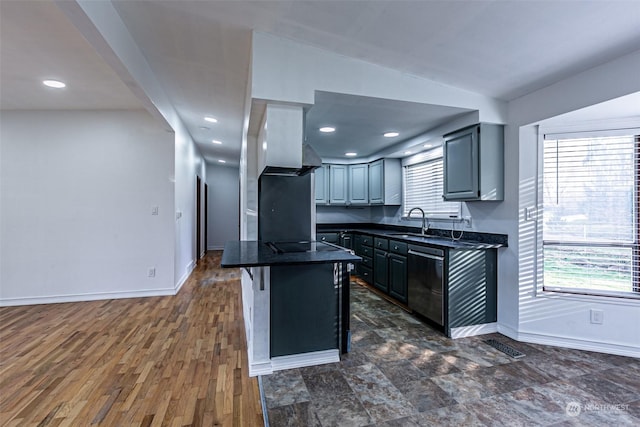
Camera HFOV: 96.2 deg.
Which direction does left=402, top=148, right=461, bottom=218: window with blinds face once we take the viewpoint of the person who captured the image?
facing the viewer and to the left of the viewer

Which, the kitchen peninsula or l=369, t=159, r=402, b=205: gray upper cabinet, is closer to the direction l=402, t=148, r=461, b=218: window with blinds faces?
the kitchen peninsula

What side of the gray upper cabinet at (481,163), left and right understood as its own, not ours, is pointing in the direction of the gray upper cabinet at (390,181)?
right

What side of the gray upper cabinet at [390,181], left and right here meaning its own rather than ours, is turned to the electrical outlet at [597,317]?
left

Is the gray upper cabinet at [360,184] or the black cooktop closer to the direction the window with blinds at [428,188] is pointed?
the black cooktop

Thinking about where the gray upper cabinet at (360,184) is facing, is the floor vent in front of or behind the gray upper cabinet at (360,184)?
in front

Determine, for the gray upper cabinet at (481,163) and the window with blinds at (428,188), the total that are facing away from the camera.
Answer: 0

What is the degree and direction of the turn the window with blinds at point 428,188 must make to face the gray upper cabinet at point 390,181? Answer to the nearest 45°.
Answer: approximately 90° to its right

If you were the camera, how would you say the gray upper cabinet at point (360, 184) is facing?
facing the viewer

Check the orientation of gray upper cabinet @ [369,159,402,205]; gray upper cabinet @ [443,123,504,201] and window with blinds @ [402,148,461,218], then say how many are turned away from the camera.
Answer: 0

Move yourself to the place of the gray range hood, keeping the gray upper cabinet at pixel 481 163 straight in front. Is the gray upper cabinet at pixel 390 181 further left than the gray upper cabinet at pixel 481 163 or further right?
left

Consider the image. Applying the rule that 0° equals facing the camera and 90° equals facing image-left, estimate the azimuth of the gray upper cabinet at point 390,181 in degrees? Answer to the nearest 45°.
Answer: approximately 45°

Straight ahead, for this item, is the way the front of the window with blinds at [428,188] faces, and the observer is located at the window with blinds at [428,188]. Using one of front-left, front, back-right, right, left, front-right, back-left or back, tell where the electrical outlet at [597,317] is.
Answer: left
